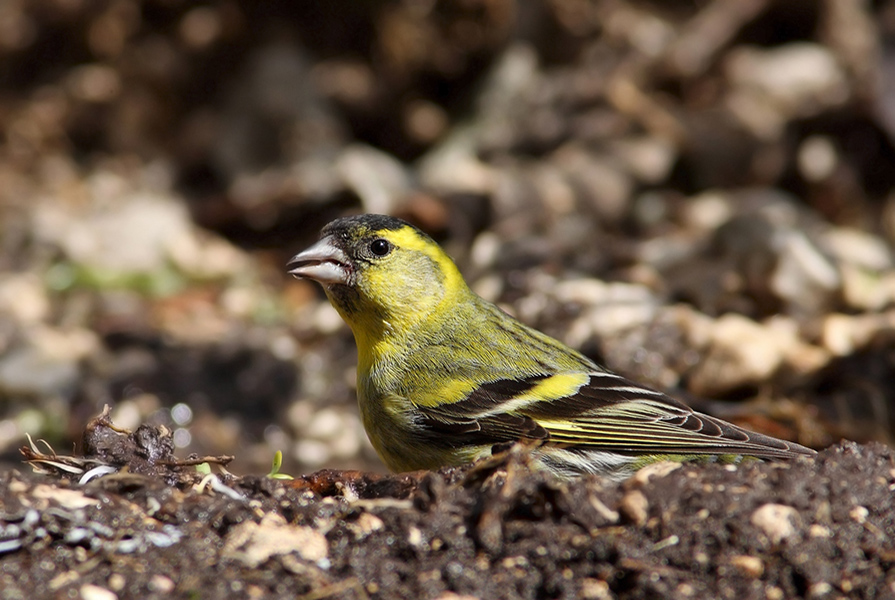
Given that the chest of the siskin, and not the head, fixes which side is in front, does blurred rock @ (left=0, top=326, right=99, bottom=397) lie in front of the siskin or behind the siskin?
in front

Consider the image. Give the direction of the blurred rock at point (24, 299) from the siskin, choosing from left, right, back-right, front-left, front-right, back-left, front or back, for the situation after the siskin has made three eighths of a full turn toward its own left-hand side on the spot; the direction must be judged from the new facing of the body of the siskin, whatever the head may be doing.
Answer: back

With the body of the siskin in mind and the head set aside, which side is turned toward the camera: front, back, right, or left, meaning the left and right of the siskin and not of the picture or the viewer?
left

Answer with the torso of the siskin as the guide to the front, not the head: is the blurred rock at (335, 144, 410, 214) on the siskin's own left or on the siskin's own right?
on the siskin's own right

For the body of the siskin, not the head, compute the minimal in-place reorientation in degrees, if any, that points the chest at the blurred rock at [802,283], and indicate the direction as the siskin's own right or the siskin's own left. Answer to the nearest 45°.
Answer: approximately 135° to the siskin's own right
